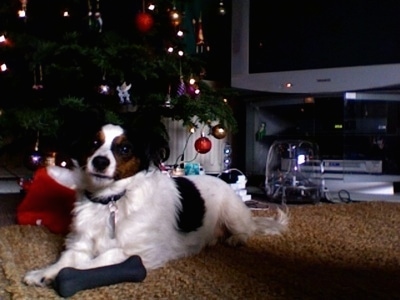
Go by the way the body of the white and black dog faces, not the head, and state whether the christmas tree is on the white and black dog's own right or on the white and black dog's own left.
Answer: on the white and black dog's own right

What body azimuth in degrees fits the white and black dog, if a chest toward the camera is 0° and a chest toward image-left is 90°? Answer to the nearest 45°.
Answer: approximately 45°

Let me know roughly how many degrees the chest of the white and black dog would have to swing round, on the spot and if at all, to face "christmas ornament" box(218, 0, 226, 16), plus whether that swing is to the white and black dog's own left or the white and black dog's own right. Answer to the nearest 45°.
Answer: approximately 135° to the white and black dog's own right

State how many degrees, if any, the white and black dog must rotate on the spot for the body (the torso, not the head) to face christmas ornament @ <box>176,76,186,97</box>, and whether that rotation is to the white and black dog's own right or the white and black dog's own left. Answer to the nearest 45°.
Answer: approximately 135° to the white and black dog's own right

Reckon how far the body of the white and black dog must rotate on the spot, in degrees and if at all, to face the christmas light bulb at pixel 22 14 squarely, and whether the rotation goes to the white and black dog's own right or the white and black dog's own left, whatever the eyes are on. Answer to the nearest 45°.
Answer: approximately 90° to the white and black dog's own right

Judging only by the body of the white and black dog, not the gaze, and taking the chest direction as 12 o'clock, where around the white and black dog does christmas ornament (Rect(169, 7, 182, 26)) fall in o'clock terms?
The christmas ornament is roughly at 5 o'clock from the white and black dog.

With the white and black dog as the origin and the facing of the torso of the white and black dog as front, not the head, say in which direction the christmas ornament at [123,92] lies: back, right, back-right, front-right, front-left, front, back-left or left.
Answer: back-right
